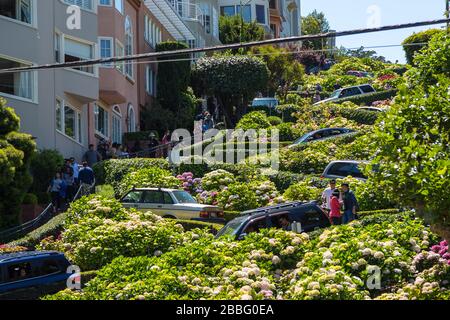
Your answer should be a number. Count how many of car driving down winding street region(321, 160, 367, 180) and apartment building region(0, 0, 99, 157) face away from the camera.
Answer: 0

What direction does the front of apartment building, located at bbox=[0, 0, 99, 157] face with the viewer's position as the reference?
facing the viewer and to the right of the viewer
